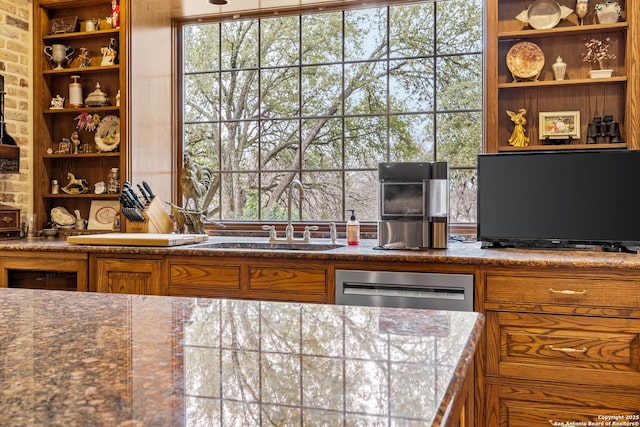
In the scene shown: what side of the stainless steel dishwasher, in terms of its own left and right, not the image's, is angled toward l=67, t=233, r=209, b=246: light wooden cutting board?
right

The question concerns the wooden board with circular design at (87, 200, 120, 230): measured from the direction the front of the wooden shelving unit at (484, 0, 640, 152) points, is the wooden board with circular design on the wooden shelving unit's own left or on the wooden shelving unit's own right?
on the wooden shelving unit's own right

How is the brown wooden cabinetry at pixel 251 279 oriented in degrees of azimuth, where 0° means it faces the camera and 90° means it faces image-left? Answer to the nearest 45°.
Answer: approximately 0°

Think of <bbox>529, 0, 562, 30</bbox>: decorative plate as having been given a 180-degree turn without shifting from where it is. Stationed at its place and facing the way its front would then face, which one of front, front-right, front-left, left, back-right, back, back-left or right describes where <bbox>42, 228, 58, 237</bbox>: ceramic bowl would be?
left

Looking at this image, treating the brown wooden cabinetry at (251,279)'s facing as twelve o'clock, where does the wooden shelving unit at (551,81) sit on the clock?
The wooden shelving unit is roughly at 9 o'clock from the brown wooden cabinetry.

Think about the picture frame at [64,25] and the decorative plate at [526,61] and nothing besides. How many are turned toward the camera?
2

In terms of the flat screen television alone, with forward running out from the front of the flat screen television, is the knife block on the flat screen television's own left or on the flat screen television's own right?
on the flat screen television's own right

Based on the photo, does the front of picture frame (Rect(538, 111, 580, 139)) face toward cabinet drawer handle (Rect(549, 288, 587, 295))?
yes

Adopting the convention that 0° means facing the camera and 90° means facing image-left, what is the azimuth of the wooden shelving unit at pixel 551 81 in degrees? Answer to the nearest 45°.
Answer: approximately 0°
